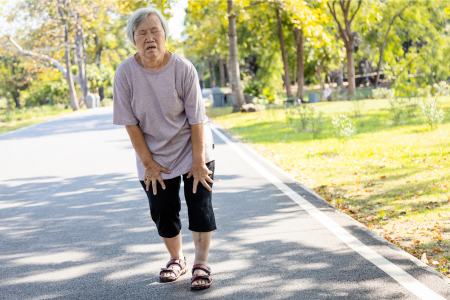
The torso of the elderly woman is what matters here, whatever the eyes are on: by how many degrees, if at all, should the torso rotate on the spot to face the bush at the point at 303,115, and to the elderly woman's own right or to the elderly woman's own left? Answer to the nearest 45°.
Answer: approximately 180°

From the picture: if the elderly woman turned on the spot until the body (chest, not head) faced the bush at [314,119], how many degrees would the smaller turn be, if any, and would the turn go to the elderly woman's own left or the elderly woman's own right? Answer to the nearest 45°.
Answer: approximately 180°

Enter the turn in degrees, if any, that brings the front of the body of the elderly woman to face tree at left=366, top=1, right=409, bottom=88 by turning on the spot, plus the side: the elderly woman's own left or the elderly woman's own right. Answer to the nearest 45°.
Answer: approximately 135° to the elderly woman's own left

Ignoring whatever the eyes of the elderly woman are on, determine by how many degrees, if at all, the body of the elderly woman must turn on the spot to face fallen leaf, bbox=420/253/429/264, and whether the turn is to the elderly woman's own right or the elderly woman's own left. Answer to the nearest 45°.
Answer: approximately 90° to the elderly woman's own left

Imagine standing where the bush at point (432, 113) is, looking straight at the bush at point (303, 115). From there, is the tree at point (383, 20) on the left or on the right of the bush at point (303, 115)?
right

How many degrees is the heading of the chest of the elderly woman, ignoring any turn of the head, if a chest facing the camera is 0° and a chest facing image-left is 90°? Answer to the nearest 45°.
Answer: approximately 0°

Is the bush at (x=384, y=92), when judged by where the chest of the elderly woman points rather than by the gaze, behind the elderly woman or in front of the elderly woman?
behind
